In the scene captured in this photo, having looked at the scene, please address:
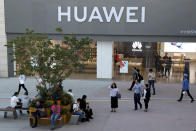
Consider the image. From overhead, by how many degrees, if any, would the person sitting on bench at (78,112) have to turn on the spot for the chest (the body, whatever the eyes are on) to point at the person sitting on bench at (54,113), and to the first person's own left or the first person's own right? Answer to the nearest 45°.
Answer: approximately 135° to the first person's own right

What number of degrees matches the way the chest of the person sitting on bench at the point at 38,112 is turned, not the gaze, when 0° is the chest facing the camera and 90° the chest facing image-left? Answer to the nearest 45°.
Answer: approximately 45°

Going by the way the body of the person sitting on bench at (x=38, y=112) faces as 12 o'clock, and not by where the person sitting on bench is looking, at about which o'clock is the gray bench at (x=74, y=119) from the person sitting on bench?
The gray bench is roughly at 8 o'clock from the person sitting on bench.

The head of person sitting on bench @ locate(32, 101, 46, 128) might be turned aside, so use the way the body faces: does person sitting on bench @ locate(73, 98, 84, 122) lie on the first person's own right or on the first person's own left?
on the first person's own left

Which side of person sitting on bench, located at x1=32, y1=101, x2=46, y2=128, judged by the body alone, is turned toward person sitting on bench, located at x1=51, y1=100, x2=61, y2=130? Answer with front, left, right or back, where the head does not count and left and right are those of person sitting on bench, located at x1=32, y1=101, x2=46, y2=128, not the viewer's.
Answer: left
